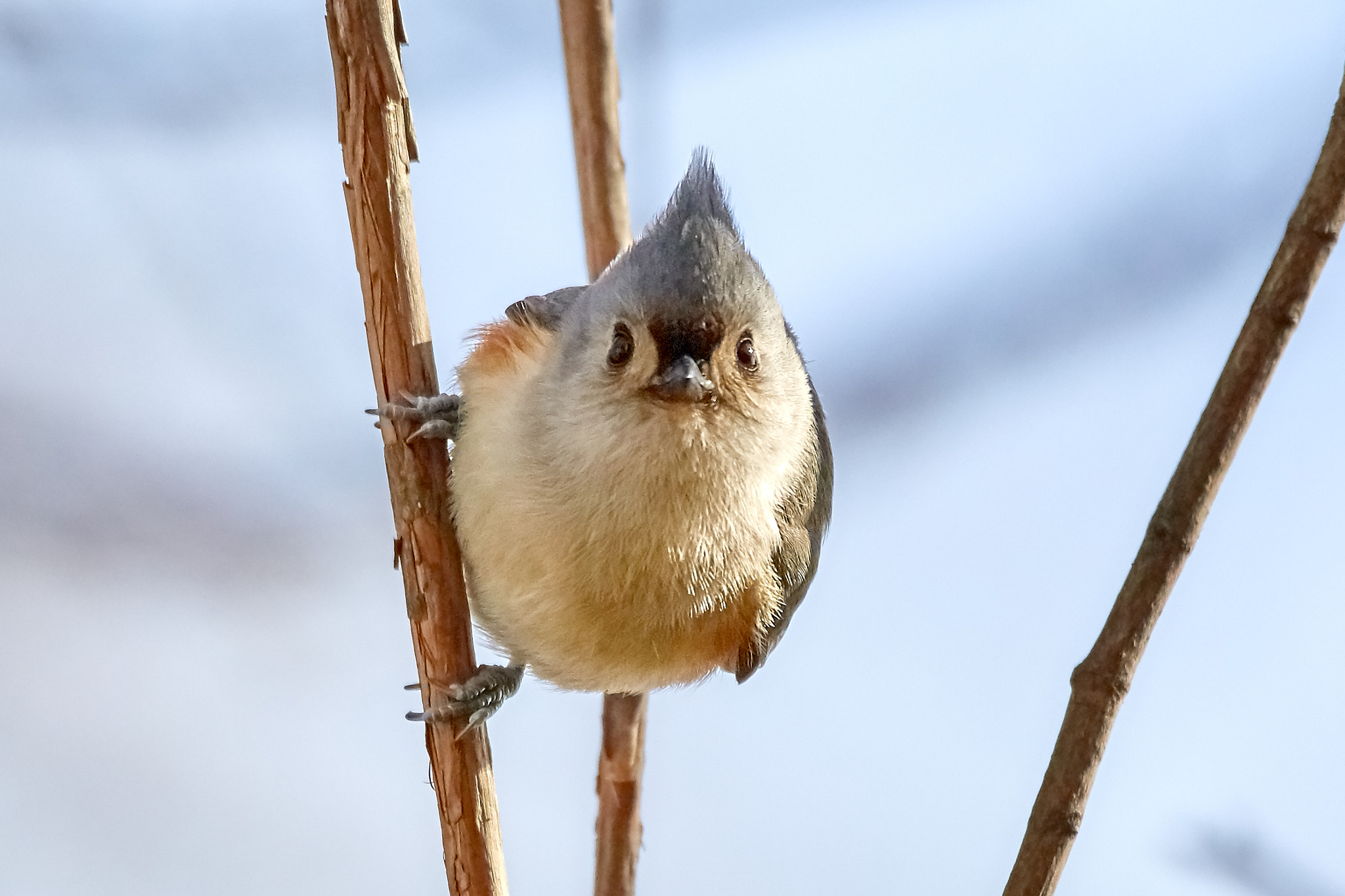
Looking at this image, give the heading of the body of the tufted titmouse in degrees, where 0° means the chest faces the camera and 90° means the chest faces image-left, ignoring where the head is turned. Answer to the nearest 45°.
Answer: approximately 0°
